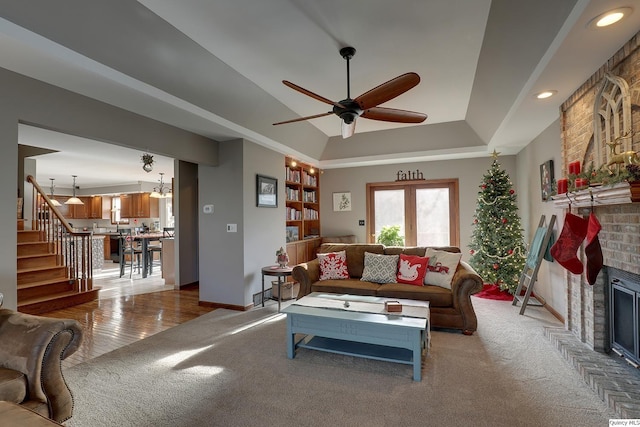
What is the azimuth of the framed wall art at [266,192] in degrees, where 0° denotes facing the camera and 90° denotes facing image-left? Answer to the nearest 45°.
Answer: approximately 315°

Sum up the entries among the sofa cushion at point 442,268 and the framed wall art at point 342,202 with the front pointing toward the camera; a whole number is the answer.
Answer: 2

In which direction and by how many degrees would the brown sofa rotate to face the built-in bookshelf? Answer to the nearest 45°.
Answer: approximately 90° to its right

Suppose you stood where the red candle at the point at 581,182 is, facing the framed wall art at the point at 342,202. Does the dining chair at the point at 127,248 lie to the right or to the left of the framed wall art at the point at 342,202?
left

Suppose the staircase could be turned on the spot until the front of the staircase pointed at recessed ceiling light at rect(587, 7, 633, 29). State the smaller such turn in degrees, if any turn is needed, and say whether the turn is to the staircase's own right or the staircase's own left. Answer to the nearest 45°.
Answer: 0° — it already faces it

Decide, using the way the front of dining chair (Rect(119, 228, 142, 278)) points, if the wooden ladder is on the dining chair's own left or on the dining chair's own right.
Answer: on the dining chair's own right

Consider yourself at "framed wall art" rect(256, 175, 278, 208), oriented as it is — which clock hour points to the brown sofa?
The brown sofa is roughly at 12 o'clock from the framed wall art.

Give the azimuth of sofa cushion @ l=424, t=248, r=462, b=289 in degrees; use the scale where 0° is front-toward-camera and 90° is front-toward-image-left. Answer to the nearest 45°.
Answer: approximately 0°

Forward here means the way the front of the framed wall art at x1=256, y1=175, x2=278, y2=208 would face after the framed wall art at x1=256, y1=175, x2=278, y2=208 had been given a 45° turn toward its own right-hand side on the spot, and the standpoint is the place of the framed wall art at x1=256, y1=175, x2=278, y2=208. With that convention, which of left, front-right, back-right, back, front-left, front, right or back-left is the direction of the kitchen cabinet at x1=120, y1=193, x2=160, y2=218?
back-right
